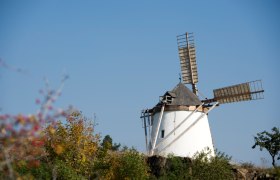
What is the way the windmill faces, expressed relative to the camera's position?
facing away from the viewer and to the right of the viewer

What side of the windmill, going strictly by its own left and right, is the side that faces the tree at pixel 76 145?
back
